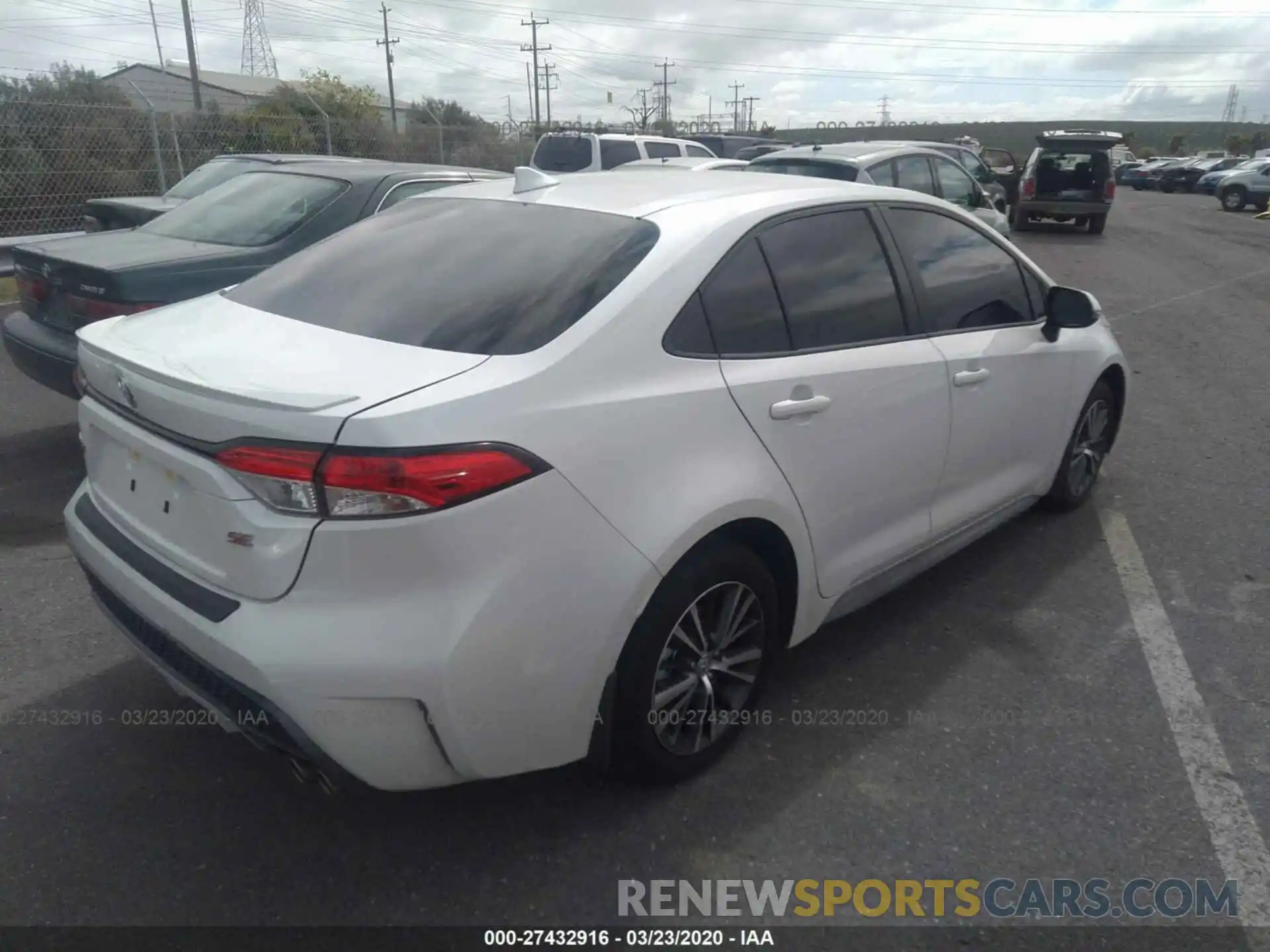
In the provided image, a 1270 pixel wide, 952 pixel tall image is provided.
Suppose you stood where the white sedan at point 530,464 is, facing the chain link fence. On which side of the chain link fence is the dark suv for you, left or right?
right

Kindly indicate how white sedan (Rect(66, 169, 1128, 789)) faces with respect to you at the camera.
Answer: facing away from the viewer and to the right of the viewer

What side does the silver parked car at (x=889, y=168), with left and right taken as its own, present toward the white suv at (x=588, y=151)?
left

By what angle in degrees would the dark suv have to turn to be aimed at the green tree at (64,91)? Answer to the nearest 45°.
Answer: approximately 135° to its left

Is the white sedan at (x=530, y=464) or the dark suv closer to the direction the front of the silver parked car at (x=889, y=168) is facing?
the dark suv

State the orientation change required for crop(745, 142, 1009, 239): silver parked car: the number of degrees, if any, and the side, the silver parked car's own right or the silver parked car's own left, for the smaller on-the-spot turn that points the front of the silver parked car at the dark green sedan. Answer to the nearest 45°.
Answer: approximately 180°

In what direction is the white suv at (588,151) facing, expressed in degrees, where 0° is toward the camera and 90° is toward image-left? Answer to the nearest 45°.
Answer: approximately 225°

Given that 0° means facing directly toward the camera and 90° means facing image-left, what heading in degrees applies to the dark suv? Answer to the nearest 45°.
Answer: approximately 180°

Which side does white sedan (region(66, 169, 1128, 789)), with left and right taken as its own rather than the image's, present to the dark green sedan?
left
